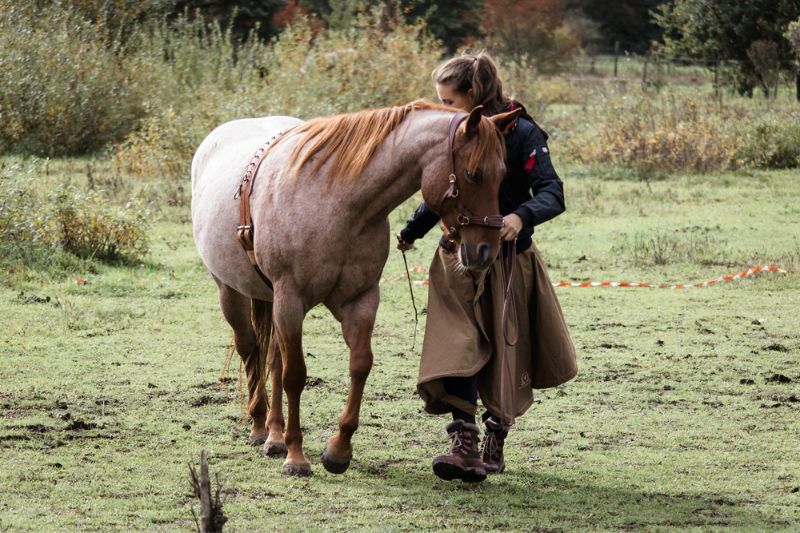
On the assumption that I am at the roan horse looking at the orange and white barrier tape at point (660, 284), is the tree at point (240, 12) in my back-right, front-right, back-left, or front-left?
front-left

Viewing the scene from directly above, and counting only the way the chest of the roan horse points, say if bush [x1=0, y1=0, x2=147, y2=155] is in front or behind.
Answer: behind

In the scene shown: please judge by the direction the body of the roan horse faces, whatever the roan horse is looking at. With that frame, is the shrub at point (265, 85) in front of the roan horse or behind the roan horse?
behind

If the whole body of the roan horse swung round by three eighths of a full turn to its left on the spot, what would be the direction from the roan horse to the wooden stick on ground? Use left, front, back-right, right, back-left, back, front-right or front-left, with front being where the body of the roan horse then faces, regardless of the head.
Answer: back

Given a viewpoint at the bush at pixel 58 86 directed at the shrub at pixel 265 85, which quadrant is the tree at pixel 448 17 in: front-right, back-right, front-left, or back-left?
front-left

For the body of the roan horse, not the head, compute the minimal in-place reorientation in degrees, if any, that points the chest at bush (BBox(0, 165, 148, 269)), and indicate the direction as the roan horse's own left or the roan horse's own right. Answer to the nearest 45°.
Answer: approximately 180°

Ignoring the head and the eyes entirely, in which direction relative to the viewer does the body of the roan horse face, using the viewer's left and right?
facing the viewer and to the right of the viewer

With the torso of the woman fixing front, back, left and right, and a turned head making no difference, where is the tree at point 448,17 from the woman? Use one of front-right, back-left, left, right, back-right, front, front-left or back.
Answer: back-right

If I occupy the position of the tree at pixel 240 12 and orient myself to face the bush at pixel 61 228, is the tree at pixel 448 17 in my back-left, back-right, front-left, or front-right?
back-left

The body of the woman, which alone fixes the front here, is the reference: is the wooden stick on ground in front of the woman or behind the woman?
in front

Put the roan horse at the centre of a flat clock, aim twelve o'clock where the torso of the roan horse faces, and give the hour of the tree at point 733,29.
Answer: The tree is roughly at 8 o'clock from the roan horse.

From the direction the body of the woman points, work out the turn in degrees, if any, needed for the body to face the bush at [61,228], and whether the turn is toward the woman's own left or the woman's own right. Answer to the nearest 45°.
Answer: approximately 90° to the woman's own right
